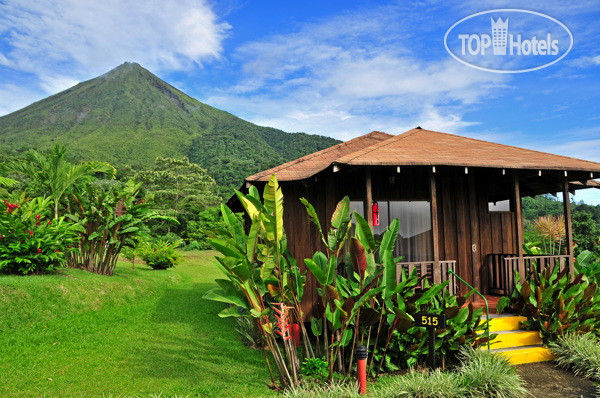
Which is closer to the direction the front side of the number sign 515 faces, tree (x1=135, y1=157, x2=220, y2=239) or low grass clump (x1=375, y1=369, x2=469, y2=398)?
the low grass clump

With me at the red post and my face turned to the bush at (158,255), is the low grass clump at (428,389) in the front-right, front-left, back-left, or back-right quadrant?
back-right

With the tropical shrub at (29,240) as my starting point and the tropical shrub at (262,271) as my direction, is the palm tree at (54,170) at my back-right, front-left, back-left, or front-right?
back-left

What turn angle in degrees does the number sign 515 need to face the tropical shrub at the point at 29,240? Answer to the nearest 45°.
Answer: approximately 90° to its right

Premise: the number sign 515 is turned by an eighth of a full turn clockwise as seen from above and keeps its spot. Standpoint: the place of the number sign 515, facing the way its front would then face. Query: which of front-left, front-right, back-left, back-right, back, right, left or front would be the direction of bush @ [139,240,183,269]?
right

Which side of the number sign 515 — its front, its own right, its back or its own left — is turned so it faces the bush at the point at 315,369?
right

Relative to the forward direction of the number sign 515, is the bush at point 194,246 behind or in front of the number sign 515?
behind

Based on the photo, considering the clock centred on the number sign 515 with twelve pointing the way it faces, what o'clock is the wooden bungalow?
The wooden bungalow is roughly at 6 o'clock from the number sign 515.

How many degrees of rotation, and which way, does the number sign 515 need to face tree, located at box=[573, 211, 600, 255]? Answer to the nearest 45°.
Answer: approximately 180°

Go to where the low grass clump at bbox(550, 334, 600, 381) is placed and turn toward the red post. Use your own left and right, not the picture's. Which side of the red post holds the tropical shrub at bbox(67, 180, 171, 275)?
right

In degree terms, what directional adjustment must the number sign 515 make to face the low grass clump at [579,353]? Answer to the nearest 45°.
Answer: approximately 135° to its left

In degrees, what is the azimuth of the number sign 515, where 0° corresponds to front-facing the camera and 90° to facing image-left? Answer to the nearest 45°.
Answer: approximately 0°

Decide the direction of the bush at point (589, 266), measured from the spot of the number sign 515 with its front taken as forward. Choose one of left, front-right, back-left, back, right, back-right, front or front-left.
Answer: back-left
